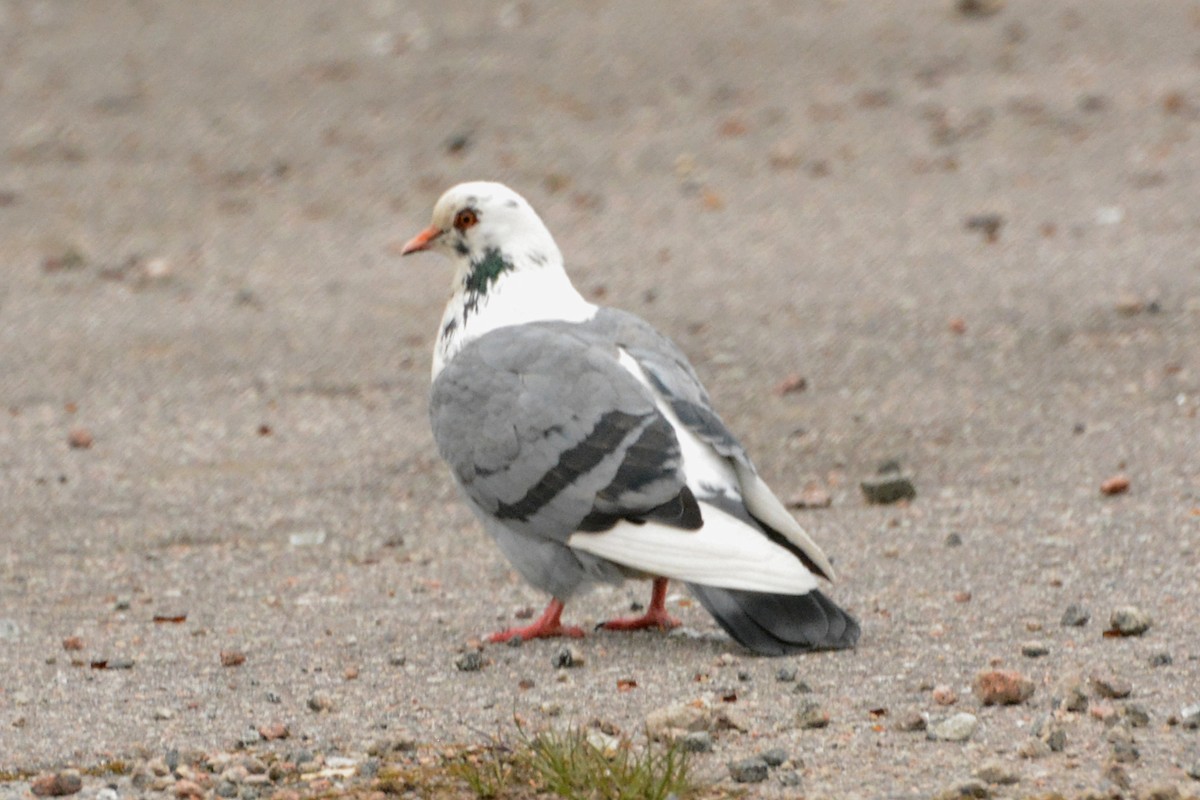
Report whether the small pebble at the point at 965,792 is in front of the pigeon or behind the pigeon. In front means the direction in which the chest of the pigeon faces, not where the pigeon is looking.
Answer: behind

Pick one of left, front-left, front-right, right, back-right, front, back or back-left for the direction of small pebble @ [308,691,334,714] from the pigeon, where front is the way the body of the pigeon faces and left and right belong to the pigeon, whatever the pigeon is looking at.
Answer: left

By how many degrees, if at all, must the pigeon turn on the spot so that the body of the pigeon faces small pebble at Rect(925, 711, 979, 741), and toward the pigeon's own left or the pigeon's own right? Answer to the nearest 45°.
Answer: approximately 180°

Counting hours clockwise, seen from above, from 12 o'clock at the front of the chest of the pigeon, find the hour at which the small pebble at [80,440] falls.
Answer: The small pebble is roughly at 12 o'clock from the pigeon.

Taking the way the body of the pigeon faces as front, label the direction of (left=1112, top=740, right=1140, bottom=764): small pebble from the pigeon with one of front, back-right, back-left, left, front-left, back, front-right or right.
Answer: back

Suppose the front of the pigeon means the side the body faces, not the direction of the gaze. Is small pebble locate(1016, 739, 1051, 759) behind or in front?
behind

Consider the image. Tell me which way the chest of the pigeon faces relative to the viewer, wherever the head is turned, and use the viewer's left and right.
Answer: facing away from the viewer and to the left of the viewer

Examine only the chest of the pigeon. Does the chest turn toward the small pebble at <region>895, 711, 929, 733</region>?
no

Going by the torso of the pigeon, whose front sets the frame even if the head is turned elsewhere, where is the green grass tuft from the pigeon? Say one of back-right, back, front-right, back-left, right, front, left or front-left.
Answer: back-left

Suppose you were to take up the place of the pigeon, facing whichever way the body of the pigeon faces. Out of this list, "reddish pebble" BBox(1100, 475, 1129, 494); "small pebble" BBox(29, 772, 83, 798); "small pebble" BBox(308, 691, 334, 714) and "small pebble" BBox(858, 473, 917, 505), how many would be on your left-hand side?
2

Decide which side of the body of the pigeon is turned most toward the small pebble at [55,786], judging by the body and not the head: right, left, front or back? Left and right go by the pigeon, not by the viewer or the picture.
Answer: left

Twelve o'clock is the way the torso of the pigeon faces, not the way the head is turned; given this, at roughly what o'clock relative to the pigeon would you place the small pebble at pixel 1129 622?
The small pebble is roughly at 5 o'clock from the pigeon.

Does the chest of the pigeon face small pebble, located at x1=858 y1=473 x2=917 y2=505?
no

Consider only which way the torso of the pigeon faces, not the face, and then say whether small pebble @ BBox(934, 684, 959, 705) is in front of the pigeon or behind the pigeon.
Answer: behind

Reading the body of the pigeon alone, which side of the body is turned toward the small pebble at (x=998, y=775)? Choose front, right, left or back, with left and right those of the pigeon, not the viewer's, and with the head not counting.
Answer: back

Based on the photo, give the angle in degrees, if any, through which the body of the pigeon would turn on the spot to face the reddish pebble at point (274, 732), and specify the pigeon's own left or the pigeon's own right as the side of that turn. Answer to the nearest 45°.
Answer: approximately 90° to the pigeon's own left

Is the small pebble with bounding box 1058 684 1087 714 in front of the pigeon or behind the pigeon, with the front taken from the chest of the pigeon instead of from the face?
behind

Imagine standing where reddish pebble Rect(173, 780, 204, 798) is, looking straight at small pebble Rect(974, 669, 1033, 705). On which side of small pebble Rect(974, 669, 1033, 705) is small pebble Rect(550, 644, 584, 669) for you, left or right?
left

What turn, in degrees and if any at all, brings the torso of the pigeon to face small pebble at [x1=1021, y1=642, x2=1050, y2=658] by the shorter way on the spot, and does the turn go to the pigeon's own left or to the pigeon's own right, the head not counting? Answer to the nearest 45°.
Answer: approximately 135° to the pigeon's own right
